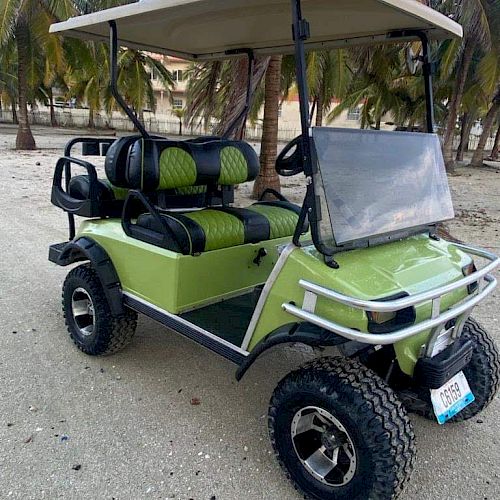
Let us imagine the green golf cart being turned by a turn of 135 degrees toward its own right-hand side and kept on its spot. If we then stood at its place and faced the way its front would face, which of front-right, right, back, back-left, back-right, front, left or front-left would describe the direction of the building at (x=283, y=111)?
right

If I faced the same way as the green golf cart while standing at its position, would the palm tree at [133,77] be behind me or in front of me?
behind

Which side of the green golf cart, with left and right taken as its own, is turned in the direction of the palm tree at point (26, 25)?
back

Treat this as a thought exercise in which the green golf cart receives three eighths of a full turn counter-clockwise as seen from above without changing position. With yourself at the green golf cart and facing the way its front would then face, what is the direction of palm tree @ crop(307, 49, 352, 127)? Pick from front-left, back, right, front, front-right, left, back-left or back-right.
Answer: front

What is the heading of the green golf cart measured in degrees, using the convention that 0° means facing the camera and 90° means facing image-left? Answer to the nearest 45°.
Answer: approximately 315°
